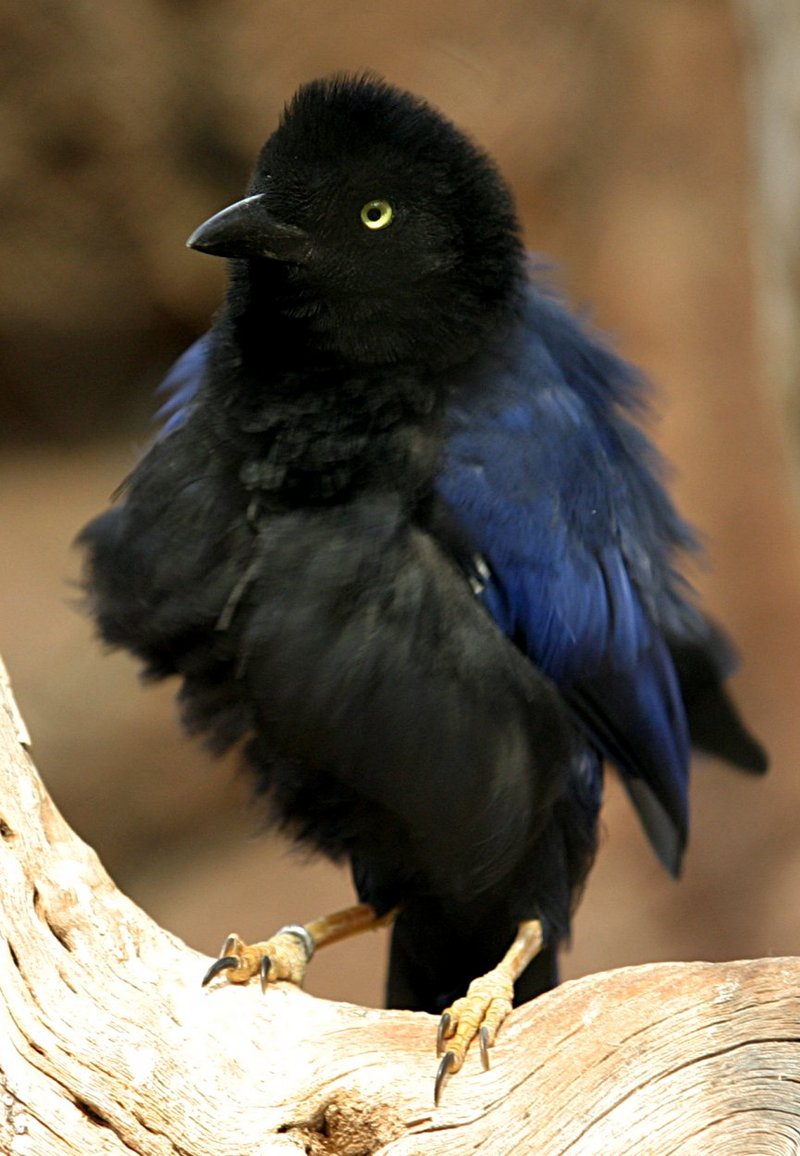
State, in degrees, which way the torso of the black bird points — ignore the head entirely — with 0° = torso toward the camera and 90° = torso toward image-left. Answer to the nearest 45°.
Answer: approximately 45°
